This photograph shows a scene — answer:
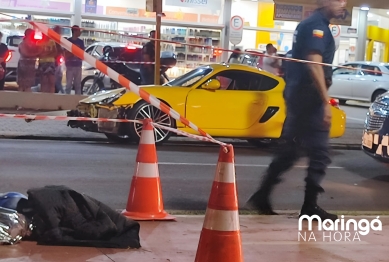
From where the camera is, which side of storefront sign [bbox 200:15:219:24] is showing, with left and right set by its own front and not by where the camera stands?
front

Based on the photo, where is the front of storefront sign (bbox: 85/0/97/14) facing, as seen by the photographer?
facing the viewer

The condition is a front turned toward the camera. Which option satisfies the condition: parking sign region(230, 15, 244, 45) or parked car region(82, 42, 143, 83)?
the parking sign

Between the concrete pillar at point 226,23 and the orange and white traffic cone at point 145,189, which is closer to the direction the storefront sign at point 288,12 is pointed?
the orange and white traffic cone

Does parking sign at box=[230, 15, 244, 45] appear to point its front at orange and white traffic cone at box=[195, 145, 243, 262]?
yes

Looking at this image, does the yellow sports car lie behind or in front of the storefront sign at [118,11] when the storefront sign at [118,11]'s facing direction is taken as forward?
in front

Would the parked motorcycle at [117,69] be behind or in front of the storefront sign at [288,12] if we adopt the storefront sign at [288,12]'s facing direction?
in front

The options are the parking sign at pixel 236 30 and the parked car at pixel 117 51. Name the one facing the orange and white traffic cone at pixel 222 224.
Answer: the parking sign

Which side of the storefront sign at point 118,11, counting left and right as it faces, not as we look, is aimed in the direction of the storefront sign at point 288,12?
left
